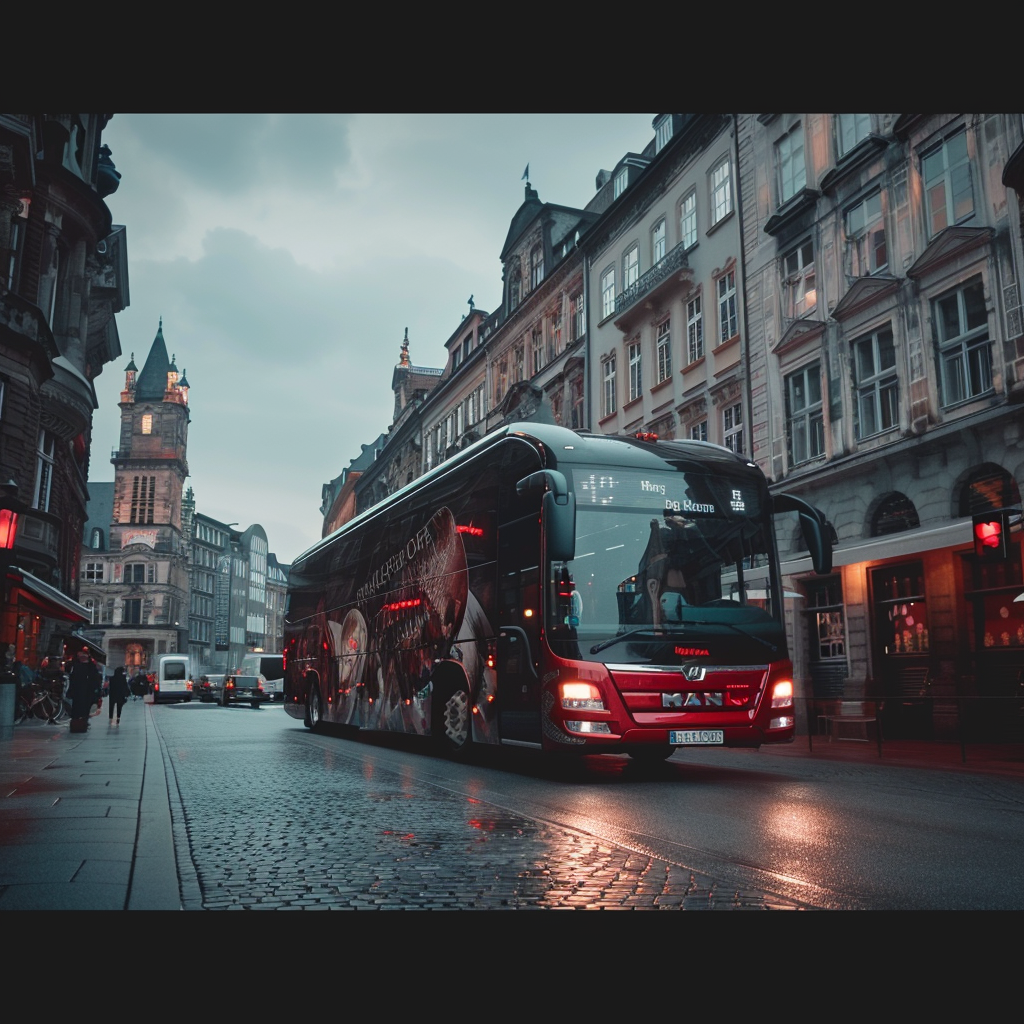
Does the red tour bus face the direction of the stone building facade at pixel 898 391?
no

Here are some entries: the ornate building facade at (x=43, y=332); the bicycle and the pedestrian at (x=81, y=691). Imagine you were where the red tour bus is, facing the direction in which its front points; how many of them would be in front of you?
0

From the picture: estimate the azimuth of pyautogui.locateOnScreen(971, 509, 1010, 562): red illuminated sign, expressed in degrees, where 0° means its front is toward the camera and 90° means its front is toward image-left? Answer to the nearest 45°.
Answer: approximately 45°

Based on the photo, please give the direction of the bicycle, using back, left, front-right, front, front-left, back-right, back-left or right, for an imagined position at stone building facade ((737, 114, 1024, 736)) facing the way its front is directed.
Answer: front-right

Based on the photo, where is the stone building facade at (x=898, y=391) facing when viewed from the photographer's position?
facing the viewer and to the left of the viewer

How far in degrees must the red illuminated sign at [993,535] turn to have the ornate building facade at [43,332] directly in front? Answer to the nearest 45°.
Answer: approximately 45° to its right

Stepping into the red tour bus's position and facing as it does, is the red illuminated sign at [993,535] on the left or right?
on its left

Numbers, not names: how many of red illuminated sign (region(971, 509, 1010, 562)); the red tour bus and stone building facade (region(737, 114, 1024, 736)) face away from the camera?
0

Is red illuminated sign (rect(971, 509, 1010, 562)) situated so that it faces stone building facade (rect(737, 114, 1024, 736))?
no

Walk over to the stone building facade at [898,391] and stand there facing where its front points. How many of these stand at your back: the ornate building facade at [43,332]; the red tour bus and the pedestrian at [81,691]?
0

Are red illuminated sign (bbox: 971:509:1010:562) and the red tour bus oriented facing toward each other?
no

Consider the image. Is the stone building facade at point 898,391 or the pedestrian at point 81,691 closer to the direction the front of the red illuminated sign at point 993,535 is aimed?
the pedestrian

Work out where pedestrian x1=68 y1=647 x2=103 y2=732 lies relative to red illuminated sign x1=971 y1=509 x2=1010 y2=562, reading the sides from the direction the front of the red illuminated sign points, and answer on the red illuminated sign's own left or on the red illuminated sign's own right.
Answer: on the red illuminated sign's own right

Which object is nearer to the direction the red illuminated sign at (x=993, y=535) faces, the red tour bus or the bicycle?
the red tour bus
